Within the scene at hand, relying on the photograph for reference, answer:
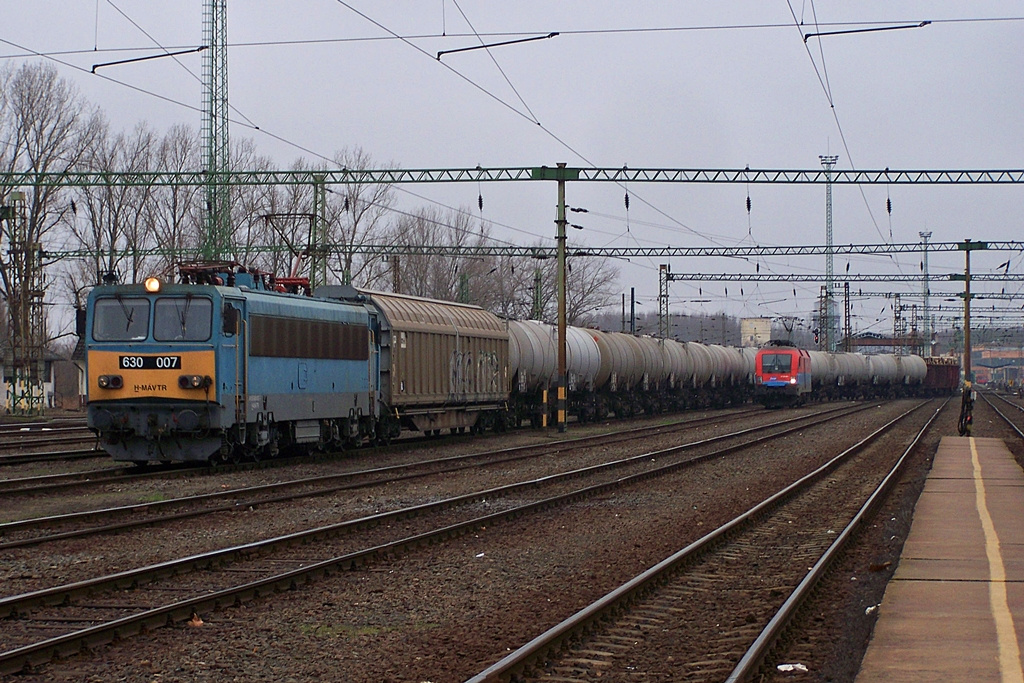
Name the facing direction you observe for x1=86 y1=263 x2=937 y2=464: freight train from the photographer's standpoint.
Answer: facing the viewer and to the left of the viewer
